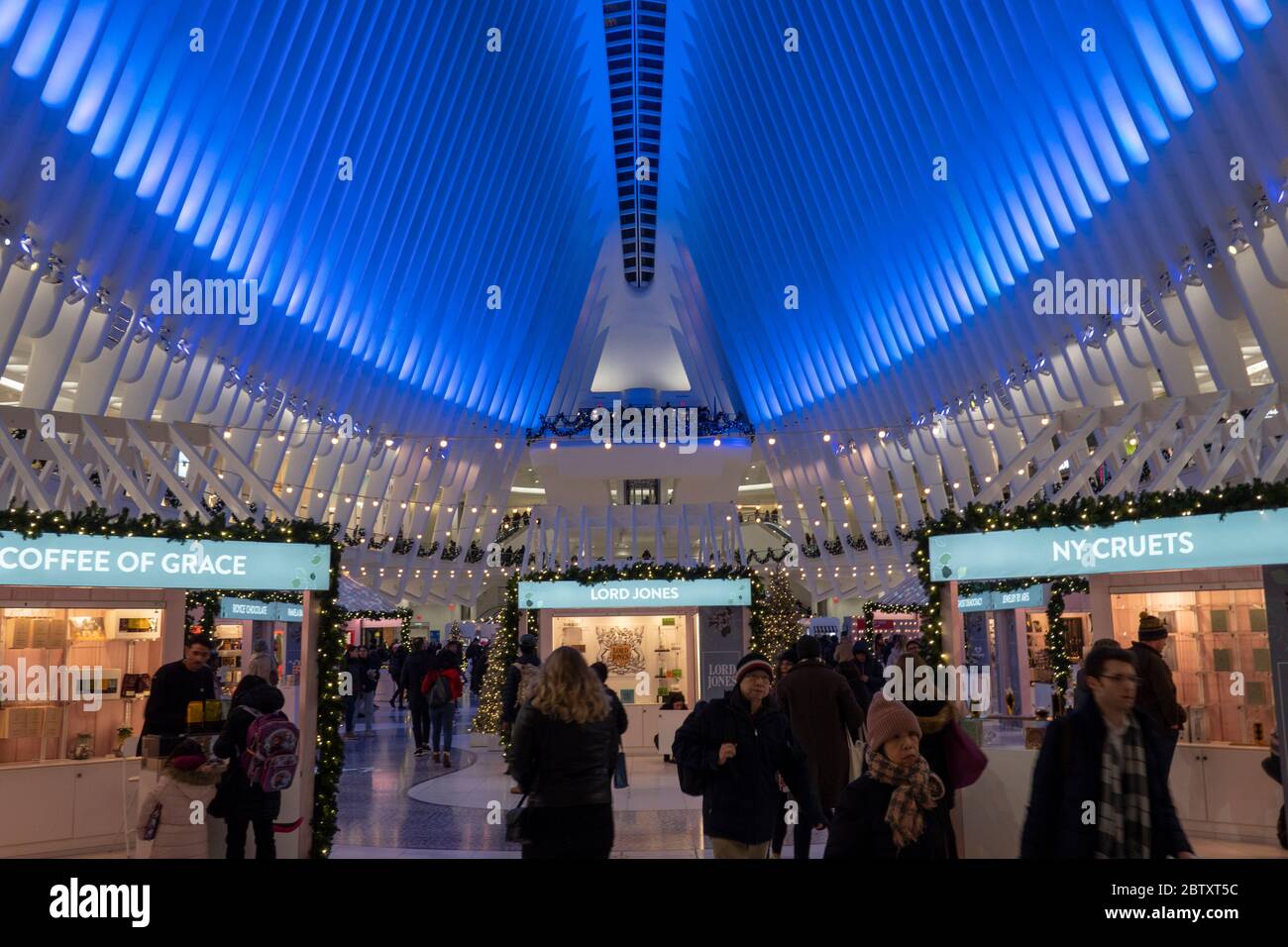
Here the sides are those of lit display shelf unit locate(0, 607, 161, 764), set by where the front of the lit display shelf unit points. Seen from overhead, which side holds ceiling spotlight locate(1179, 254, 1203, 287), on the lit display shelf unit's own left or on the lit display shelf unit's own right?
on the lit display shelf unit's own left

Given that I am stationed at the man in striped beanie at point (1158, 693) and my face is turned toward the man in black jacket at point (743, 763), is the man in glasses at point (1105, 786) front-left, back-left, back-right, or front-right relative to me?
front-left

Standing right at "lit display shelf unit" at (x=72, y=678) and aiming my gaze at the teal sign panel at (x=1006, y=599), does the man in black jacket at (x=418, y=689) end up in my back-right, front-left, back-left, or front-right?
front-left

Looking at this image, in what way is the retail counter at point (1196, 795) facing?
toward the camera

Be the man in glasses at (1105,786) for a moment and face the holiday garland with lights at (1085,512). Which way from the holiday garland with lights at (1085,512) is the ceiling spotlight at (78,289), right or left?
left

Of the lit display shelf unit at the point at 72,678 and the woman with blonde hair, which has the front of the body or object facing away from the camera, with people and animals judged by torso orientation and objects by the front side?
the woman with blonde hair

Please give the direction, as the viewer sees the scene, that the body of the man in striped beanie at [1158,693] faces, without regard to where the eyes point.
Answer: to the viewer's right

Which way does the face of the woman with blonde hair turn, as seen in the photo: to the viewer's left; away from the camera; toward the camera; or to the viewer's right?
away from the camera

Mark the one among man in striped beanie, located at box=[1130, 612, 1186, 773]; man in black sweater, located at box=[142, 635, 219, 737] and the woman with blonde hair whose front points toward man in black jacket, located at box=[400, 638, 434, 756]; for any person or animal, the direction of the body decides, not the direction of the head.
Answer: the woman with blonde hair

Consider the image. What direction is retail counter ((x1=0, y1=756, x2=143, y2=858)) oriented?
toward the camera

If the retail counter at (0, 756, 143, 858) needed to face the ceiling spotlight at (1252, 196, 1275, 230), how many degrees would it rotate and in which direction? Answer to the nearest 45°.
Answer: approximately 90° to its left

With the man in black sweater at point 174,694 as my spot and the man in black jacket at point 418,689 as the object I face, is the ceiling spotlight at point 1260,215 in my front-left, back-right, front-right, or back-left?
front-right

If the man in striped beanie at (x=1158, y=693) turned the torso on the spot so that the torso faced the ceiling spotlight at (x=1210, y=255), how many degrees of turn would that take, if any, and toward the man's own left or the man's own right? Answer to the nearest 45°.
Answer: approximately 90° to the man's own left
